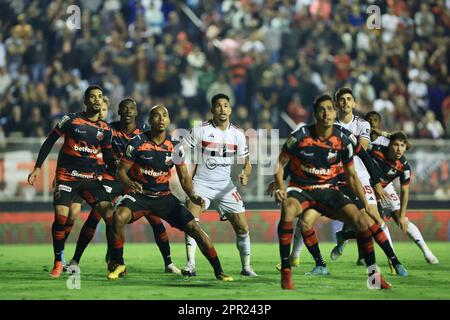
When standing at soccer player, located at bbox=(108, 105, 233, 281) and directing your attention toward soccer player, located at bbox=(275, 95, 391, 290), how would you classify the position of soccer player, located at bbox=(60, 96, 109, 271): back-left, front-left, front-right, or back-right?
back-left

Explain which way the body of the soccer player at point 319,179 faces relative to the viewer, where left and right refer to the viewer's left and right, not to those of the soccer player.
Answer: facing the viewer

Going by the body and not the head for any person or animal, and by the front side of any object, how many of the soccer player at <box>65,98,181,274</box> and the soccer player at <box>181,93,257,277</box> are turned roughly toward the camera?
2

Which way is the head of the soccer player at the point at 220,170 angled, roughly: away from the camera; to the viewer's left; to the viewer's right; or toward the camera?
toward the camera

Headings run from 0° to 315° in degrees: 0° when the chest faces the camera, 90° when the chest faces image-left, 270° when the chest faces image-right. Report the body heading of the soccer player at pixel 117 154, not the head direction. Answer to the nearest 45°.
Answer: approximately 0°

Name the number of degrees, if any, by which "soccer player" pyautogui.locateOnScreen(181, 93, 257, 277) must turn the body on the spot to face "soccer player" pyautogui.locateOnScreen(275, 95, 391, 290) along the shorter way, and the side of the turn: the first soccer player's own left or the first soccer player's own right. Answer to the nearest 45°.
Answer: approximately 45° to the first soccer player's own left

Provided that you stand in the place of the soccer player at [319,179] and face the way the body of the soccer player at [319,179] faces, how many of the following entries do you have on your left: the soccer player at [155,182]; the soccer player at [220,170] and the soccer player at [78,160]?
0

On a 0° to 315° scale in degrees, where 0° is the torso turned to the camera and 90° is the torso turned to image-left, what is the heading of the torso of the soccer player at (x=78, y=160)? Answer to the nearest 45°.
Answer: approximately 315°

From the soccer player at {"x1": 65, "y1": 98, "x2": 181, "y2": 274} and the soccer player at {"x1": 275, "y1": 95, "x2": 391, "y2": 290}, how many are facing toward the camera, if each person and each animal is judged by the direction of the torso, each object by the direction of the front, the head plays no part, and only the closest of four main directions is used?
2

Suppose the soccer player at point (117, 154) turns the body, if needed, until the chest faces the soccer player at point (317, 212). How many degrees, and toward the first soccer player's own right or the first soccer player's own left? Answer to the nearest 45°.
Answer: approximately 45° to the first soccer player's own left

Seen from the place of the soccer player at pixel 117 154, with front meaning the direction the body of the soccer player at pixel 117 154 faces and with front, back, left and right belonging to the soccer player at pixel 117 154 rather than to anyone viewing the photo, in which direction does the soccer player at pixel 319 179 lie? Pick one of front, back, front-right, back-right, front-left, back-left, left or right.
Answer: front-left

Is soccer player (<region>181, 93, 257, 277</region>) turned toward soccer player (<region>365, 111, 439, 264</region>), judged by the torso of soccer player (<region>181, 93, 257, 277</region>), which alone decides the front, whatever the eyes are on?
no

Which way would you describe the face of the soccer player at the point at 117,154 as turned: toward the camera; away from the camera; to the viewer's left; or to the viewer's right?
toward the camera

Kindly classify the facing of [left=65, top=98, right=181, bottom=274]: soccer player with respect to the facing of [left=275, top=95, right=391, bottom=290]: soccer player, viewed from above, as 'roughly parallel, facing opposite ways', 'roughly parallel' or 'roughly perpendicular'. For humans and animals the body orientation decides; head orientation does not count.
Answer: roughly parallel

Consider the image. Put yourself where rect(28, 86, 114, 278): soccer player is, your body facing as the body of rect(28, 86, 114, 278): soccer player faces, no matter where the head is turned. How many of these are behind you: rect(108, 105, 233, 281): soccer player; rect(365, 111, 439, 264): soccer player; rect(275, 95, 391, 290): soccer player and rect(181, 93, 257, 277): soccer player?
0

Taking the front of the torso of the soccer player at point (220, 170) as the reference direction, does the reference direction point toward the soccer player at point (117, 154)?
no

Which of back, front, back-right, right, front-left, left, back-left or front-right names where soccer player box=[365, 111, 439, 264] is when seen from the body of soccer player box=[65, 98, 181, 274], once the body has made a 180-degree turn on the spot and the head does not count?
right

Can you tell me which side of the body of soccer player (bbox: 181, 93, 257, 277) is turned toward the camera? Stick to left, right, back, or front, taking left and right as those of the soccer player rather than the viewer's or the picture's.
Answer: front

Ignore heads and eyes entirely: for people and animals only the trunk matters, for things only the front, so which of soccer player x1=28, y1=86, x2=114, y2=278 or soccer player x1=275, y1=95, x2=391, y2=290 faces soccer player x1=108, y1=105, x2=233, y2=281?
soccer player x1=28, y1=86, x2=114, y2=278
